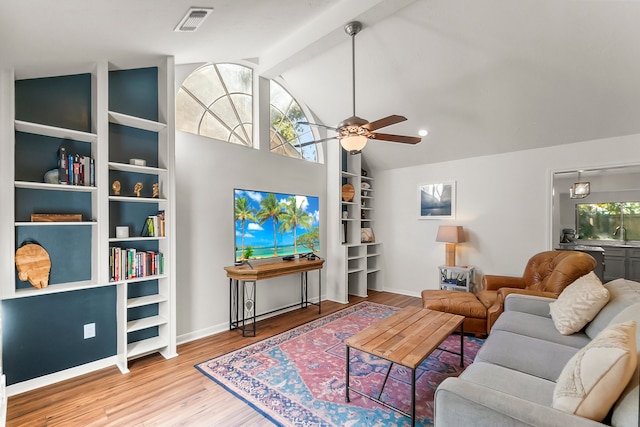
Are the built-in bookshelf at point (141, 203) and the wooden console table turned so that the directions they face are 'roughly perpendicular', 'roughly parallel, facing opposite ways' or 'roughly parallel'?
roughly parallel

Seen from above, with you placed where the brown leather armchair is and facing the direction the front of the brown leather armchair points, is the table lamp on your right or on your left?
on your right

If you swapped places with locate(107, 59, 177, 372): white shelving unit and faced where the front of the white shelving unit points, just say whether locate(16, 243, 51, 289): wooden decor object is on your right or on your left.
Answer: on your right

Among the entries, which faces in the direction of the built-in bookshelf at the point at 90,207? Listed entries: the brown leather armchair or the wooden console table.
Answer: the brown leather armchair

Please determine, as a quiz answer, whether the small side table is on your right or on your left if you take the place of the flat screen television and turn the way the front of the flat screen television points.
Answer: on your left

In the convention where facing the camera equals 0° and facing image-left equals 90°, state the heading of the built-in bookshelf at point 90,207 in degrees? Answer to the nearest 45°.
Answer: approximately 315°

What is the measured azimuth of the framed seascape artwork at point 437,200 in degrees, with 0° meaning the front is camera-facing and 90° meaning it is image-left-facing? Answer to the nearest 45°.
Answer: approximately 45°

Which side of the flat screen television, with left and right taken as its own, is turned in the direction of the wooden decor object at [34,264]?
right

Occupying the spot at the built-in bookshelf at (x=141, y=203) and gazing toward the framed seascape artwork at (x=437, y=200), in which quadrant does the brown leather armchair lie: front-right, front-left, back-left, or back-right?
front-right

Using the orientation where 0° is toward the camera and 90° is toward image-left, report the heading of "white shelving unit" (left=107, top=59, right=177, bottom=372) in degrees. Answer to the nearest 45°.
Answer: approximately 315°

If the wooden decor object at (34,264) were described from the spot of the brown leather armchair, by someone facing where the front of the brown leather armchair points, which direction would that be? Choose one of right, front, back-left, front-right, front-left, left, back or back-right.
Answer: front

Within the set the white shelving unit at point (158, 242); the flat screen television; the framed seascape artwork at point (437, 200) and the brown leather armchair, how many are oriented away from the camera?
0

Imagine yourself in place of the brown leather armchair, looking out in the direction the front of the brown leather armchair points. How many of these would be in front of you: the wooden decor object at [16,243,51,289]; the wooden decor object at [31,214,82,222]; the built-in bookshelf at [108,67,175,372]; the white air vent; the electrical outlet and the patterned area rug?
6

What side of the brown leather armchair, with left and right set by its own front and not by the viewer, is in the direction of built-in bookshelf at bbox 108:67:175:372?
front

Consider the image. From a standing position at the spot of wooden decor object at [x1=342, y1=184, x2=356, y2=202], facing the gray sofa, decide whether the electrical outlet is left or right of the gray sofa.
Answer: right

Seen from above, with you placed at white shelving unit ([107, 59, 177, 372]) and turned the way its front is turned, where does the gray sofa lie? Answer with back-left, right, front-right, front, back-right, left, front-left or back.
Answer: front
